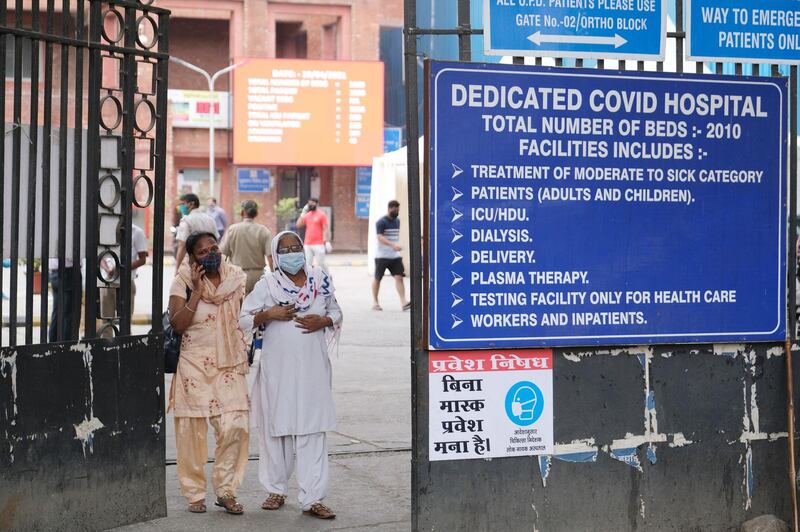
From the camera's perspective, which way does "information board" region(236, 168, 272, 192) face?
toward the camera

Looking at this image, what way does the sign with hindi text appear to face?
toward the camera

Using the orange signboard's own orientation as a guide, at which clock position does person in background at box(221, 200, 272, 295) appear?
The person in background is roughly at 12 o'clock from the orange signboard.

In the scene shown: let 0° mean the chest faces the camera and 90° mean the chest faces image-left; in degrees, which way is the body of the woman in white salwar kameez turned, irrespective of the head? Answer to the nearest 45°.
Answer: approximately 0°

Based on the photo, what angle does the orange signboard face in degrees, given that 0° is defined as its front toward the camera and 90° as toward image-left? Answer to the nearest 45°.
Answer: approximately 0°

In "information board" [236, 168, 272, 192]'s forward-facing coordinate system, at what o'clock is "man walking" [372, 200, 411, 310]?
The man walking is roughly at 12 o'clock from the information board.

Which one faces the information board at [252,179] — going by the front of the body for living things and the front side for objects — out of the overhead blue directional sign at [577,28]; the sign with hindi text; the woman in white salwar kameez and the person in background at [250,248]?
the person in background

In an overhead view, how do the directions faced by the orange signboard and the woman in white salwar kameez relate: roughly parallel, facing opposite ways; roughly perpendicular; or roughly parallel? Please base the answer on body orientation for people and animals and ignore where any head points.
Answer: roughly parallel

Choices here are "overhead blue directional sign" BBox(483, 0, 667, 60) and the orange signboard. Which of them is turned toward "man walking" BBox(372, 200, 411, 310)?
the orange signboard

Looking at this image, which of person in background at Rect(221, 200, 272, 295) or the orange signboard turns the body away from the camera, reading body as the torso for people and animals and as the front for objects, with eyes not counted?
the person in background

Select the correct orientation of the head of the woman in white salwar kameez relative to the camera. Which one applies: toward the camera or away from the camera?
toward the camera

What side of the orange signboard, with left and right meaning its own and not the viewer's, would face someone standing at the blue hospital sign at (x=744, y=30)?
front

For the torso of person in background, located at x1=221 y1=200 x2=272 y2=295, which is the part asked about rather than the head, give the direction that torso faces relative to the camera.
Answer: away from the camera
